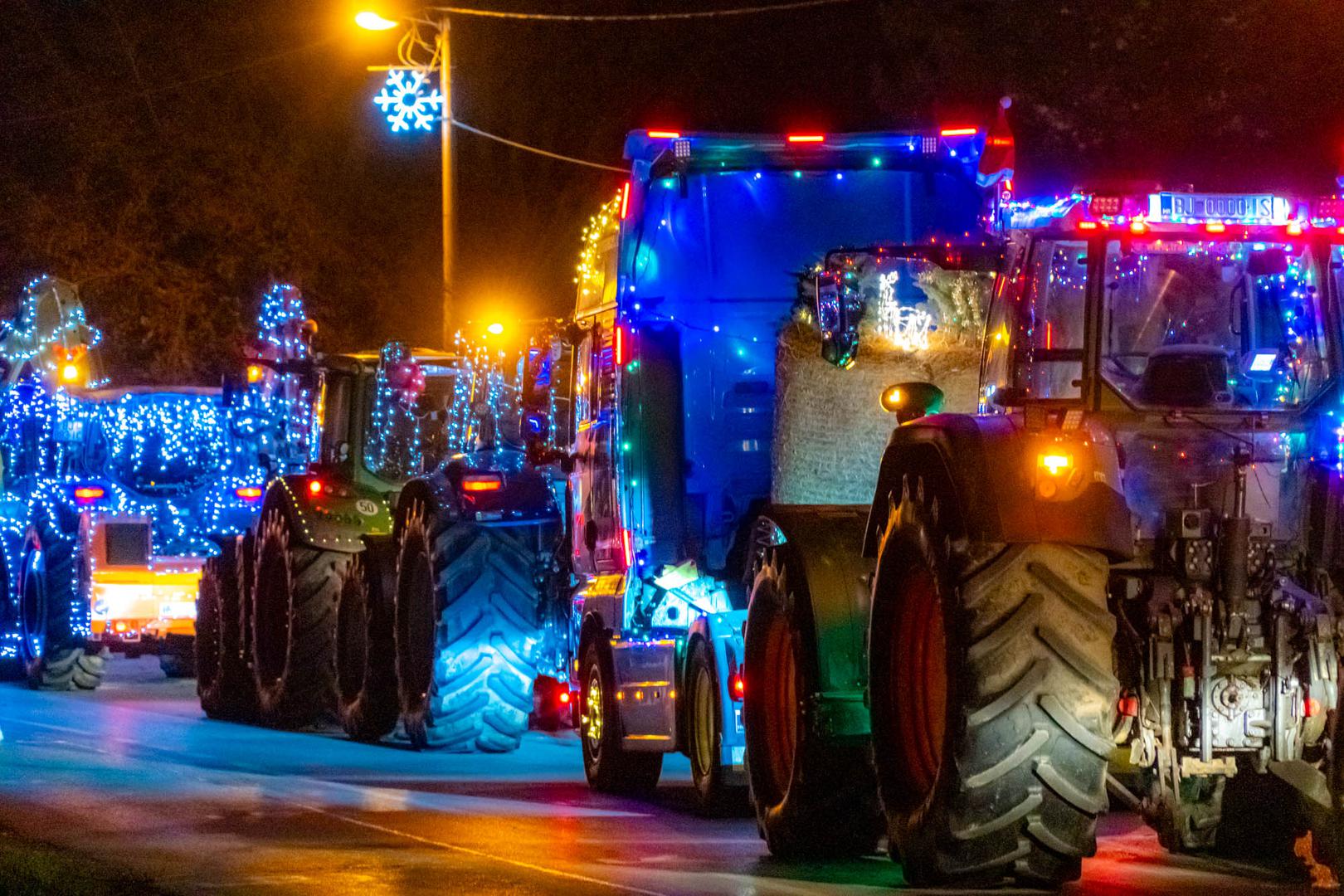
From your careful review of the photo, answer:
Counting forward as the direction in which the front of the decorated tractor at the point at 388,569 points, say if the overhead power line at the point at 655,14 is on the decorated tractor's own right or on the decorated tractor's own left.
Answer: on the decorated tractor's own right

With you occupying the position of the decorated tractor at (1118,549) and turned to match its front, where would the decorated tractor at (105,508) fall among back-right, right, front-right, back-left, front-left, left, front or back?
front

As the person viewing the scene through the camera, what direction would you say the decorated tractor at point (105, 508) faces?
facing away from the viewer and to the left of the viewer

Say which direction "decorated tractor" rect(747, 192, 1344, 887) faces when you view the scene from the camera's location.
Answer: facing away from the viewer and to the left of the viewer

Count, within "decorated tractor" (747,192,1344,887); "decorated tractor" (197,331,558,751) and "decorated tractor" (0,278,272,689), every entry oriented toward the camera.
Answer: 0

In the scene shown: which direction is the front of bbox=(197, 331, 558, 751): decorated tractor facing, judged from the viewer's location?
facing away from the viewer and to the left of the viewer

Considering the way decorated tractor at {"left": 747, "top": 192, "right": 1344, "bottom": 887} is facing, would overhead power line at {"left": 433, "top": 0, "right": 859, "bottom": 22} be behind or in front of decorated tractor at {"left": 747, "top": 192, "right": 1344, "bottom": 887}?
in front

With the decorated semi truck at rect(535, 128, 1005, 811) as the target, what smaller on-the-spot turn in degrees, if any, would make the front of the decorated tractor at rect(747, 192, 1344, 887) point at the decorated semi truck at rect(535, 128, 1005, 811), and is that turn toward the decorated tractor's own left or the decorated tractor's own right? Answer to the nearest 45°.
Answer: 0° — it already faces it

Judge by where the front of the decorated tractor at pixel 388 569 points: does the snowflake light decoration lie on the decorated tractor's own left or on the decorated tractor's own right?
on the decorated tractor's own right

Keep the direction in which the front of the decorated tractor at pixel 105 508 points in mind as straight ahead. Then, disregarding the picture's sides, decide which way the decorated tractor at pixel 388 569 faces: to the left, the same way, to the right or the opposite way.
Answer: the same way

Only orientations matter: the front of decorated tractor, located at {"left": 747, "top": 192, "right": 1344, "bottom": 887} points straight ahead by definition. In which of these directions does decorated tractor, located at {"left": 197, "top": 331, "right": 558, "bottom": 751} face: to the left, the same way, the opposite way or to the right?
the same way
